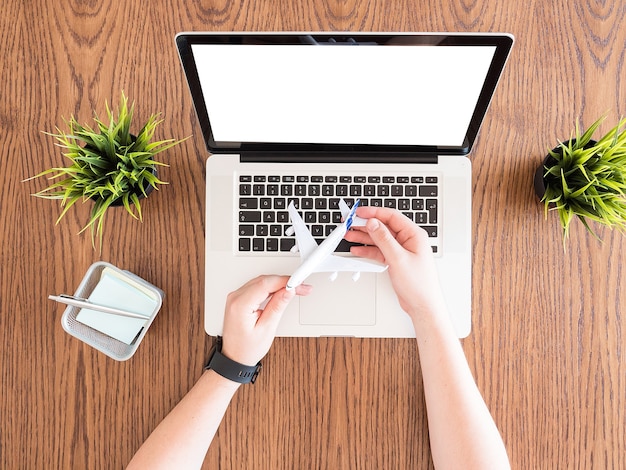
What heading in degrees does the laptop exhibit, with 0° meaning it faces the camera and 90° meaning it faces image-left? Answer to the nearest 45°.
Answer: approximately 0°
